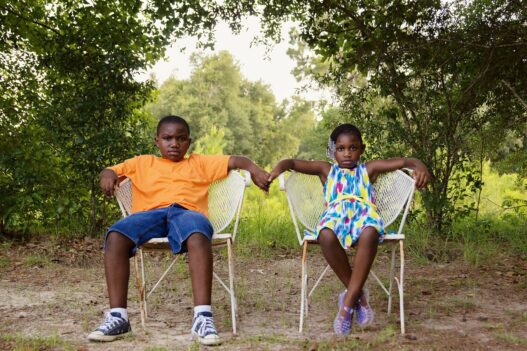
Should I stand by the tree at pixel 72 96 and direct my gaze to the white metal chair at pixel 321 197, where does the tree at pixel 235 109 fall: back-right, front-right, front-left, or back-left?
back-left

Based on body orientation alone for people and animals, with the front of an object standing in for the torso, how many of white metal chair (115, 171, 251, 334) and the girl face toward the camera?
2

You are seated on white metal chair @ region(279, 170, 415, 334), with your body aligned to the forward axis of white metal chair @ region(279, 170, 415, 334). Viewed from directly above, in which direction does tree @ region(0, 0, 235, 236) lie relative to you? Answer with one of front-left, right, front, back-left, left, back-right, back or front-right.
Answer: back-right

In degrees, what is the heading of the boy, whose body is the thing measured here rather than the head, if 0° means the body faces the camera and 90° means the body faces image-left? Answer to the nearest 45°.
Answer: approximately 0°

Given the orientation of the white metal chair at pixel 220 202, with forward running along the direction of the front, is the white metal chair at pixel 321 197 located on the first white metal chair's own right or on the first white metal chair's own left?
on the first white metal chair's own left

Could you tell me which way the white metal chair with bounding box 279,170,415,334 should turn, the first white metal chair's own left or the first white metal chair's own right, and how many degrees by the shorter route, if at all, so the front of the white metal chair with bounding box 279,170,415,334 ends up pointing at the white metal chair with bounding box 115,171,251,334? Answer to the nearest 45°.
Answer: approximately 90° to the first white metal chair's own right

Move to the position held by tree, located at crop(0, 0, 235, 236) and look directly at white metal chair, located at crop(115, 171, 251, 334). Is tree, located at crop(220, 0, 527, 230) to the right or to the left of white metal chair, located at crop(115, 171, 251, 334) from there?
left

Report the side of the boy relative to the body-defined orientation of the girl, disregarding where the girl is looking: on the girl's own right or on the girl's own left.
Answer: on the girl's own right
